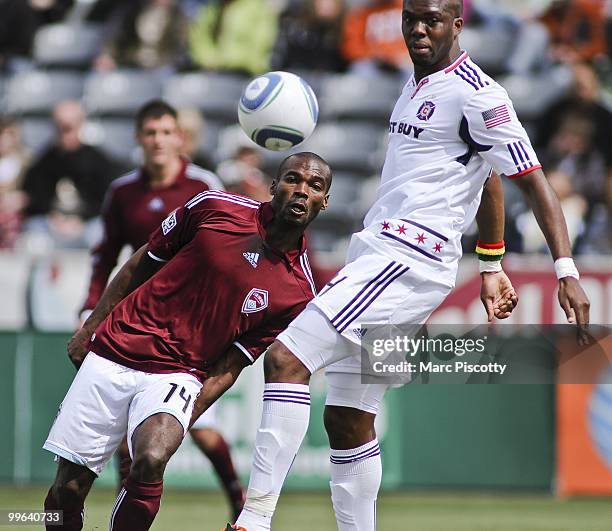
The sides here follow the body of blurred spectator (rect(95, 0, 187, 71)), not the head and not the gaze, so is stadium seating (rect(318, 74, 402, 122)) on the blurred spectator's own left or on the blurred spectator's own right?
on the blurred spectator's own left

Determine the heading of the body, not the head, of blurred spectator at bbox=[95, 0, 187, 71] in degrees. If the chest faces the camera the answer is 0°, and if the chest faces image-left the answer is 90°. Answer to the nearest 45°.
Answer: approximately 0°

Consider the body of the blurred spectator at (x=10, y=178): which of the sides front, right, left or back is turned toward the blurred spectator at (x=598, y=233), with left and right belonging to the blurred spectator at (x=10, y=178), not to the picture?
left

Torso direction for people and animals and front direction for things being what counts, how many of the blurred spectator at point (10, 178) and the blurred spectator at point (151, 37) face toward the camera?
2

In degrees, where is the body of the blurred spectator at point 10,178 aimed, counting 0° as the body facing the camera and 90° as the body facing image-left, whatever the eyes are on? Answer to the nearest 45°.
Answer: approximately 0°

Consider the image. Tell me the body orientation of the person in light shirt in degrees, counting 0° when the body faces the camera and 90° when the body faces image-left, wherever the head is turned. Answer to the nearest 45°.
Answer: approximately 45°

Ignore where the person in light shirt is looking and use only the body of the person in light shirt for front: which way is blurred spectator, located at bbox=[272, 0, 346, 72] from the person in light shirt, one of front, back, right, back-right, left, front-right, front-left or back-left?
back-right

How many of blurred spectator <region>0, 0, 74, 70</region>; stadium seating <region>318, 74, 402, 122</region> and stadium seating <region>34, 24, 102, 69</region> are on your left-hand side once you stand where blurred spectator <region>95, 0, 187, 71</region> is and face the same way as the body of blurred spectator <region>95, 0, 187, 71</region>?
1
